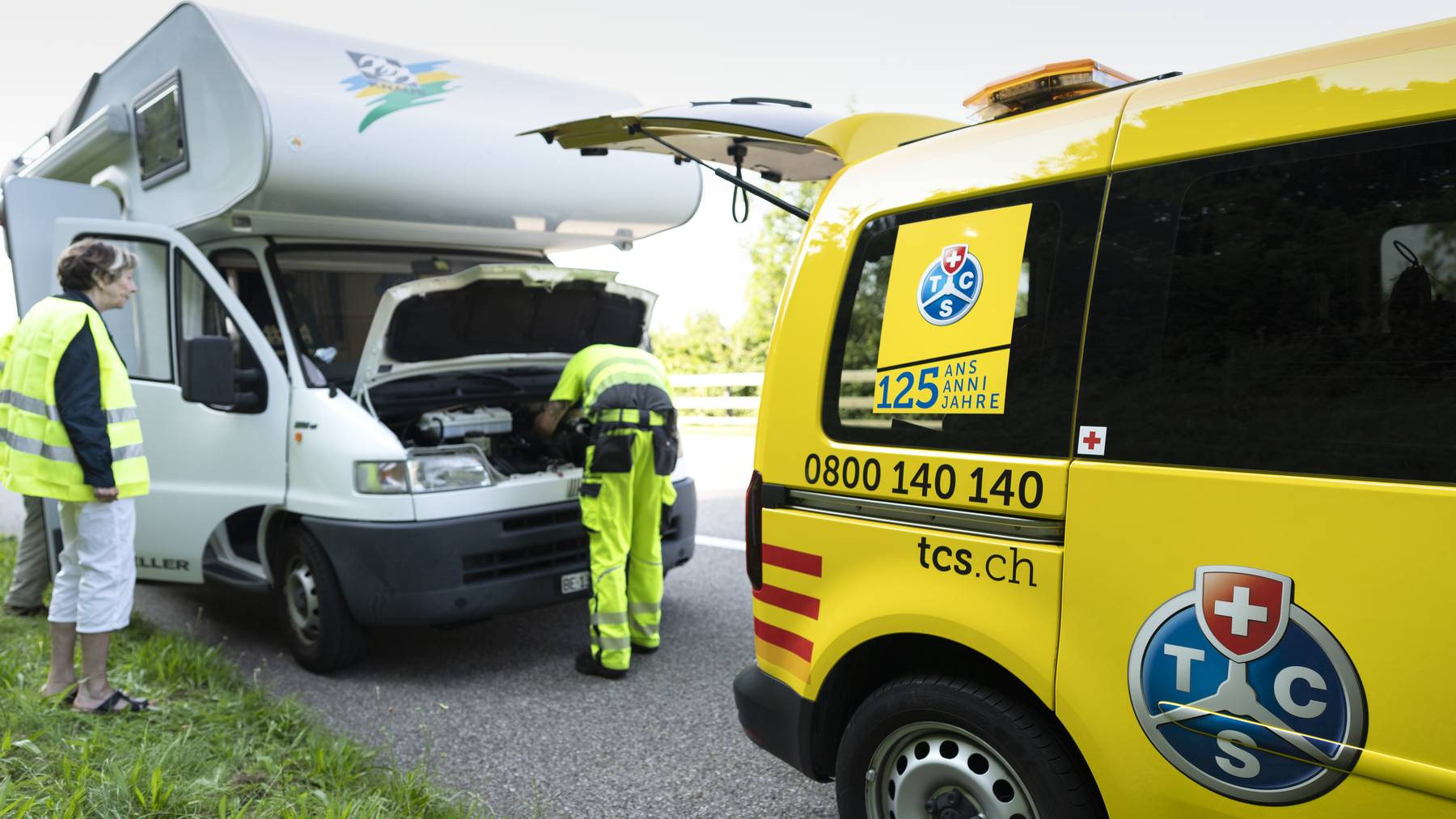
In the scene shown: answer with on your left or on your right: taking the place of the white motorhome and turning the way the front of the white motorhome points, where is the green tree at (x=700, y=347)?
on your left

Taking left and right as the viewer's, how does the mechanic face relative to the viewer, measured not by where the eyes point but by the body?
facing away from the viewer and to the left of the viewer

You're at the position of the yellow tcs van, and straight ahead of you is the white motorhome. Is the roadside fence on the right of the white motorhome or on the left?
right

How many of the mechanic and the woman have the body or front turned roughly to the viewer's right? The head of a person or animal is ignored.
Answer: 1

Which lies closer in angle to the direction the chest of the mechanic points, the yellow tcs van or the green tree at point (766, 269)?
the green tree

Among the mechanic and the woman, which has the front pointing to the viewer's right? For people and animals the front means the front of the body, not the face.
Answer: the woman

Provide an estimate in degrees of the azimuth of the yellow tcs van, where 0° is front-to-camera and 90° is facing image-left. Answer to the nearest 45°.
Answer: approximately 315°

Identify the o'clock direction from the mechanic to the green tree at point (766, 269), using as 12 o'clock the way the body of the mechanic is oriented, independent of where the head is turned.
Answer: The green tree is roughly at 2 o'clock from the mechanic.

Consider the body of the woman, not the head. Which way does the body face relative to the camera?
to the viewer's right

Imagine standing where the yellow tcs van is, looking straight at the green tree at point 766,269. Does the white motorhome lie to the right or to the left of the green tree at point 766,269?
left

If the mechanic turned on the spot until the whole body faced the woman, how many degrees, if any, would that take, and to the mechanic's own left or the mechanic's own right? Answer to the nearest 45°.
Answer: approximately 45° to the mechanic's own left

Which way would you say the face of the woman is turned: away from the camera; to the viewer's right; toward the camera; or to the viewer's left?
to the viewer's right
